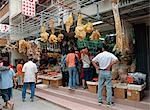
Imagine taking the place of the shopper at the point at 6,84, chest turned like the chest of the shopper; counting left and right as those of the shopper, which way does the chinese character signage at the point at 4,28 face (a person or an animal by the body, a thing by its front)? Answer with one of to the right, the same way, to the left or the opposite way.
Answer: the opposite way

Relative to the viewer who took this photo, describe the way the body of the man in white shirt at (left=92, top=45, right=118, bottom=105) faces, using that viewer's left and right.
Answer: facing away from the viewer

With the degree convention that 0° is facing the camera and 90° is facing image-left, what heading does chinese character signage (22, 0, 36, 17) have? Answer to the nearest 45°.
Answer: approximately 0°
